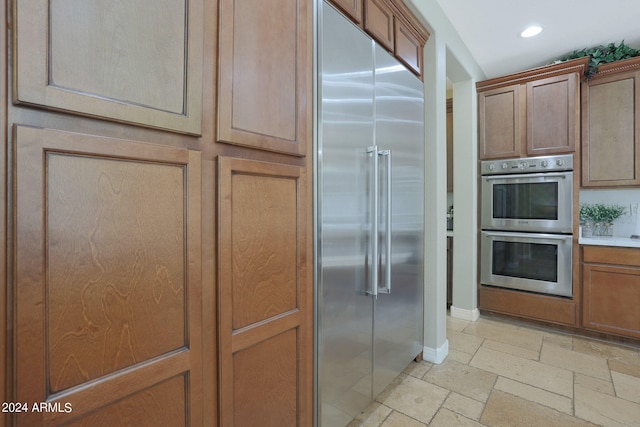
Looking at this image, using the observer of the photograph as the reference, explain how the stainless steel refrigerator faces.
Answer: facing the viewer and to the right of the viewer

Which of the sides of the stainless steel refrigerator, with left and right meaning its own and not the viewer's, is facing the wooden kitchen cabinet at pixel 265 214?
right

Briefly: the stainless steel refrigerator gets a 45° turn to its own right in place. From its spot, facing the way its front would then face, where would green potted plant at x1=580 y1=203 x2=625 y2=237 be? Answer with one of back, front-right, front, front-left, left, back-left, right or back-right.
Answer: back-left

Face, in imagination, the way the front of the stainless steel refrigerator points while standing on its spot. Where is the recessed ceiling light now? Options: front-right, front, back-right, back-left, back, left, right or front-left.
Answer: left

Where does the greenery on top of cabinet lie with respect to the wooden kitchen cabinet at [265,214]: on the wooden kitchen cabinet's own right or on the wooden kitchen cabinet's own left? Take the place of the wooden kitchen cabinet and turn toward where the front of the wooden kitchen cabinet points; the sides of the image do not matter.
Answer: on the wooden kitchen cabinet's own left

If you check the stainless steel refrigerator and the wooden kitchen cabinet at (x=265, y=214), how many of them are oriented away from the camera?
0

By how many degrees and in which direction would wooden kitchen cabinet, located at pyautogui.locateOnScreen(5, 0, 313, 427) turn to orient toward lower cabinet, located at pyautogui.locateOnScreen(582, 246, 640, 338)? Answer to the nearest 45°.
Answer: approximately 45° to its left

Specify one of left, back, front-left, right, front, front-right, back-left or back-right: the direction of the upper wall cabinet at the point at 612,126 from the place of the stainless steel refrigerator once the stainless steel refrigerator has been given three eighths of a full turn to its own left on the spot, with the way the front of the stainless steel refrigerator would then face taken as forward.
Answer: front-right

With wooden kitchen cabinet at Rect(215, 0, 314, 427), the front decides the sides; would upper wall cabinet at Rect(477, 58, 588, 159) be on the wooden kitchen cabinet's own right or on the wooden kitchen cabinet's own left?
on the wooden kitchen cabinet's own left

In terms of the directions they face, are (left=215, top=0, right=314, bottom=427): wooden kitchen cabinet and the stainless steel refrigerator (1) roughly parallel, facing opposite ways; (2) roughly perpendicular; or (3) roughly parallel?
roughly parallel
